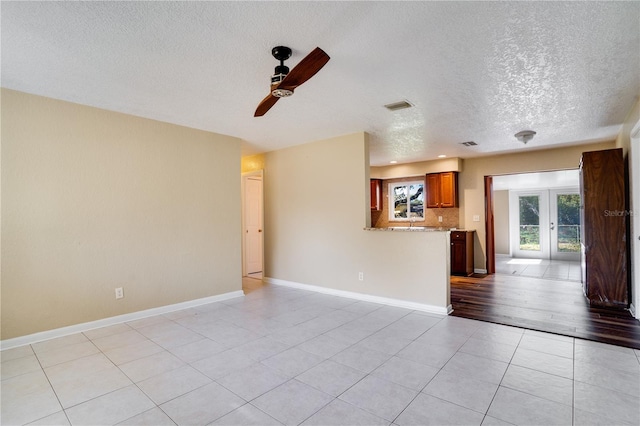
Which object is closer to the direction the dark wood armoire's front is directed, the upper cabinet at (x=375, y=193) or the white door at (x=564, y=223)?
the upper cabinet

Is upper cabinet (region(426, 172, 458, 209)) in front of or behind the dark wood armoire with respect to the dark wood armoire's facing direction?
in front

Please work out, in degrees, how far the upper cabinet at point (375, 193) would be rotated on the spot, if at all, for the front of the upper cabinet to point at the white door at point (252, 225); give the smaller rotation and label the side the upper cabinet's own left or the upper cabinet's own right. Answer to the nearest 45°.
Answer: approximately 45° to the upper cabinet's own right

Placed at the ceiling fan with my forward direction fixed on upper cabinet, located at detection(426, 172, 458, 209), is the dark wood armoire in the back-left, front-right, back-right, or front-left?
front-right

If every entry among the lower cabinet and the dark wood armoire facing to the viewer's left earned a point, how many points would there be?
1

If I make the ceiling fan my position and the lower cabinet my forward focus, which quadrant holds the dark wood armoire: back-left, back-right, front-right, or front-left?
front-right

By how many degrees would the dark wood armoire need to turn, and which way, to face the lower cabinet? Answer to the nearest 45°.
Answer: approximately 45° to its right

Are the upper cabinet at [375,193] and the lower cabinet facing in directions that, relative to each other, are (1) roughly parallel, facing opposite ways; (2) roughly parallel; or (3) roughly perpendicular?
roughly parallel

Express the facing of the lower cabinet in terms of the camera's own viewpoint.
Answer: facing the viewer

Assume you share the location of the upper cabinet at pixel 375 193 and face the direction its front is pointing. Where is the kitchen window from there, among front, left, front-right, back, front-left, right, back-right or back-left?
left

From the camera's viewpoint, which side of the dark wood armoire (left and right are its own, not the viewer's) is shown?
left

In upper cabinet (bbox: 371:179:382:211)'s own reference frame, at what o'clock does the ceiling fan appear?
The ceiling fan is roughly at 12 o'clock from the upper cabinet.

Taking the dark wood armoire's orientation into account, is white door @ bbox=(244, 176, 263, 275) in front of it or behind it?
in front

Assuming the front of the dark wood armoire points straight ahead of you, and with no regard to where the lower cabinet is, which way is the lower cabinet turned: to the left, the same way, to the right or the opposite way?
to the left
